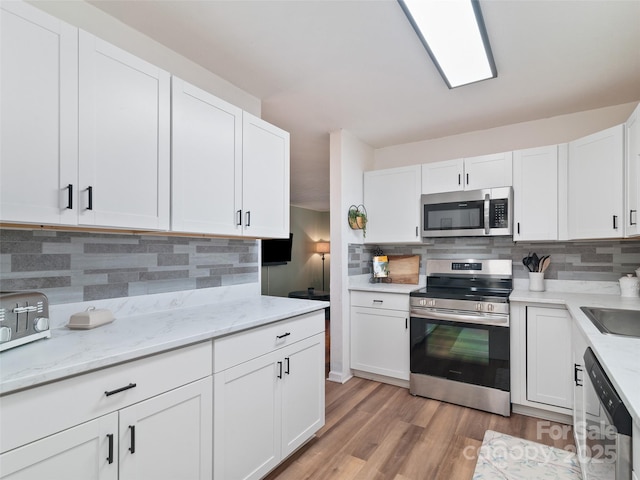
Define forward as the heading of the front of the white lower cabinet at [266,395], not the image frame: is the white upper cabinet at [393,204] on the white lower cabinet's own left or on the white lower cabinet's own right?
on the white lower cabinet's own left

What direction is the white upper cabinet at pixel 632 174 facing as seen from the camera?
to the viewer's left

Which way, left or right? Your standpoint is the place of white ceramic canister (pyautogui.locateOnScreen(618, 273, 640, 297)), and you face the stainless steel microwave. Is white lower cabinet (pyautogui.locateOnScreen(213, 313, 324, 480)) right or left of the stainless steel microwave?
left

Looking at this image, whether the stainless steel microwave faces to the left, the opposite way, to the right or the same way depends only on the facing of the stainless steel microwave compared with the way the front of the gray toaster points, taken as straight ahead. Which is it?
to the right

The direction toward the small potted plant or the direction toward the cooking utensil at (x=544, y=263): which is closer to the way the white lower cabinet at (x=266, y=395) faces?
the cooking utensil

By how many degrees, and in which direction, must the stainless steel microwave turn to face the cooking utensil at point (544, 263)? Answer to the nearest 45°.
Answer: approximately 90° to its left

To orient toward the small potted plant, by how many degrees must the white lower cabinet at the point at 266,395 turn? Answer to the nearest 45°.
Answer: approximately 90° to its left

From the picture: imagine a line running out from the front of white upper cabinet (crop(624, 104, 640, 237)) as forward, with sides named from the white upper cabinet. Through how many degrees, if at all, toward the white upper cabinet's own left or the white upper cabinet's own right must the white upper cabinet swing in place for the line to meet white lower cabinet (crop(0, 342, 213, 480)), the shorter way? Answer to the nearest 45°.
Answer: approximately 45° to the white upper cabinet's own left

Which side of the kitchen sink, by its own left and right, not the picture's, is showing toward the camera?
left
